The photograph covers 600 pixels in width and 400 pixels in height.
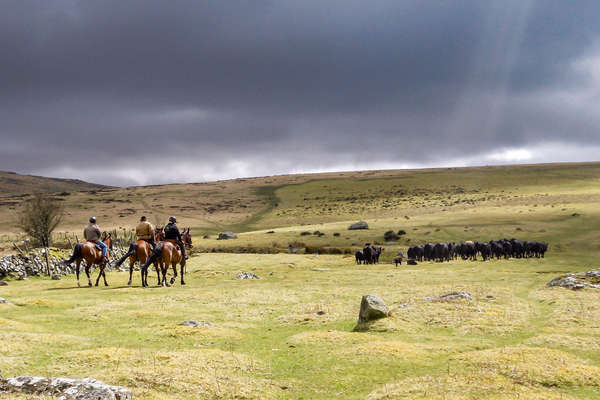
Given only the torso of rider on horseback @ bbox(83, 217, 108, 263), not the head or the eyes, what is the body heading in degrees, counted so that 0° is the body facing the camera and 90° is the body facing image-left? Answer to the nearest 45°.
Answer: approximately 225°

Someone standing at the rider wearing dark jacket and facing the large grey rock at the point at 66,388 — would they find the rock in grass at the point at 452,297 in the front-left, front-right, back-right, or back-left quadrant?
front-left

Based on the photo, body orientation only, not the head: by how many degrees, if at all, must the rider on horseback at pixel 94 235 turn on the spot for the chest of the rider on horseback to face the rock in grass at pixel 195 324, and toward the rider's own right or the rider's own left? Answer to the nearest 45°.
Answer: approximately 135° to the rider's own right

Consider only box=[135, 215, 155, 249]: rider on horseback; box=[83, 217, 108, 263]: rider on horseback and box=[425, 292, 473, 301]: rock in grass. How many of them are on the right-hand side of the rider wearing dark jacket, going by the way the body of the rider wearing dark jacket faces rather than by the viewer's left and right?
1

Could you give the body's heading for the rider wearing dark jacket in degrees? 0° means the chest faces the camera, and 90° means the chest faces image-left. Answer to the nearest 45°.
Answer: approximately 225°

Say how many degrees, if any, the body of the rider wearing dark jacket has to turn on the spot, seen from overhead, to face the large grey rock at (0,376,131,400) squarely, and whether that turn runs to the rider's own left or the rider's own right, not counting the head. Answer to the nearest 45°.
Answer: approximately 135° to the rider's own right

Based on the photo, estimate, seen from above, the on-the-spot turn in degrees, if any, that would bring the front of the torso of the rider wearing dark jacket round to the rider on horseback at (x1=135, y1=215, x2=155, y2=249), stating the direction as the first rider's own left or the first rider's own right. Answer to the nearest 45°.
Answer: approximately 135° to the first rider's own left

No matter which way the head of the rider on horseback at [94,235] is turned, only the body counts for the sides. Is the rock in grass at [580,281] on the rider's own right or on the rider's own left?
on the rider's own right

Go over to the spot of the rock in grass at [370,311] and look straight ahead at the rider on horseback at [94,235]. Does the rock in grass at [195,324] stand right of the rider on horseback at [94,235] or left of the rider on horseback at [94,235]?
left

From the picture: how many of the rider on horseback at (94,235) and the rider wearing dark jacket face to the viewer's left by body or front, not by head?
0

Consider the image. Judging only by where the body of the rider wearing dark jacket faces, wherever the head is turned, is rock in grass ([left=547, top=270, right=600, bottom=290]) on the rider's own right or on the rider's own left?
on the rider's own right
